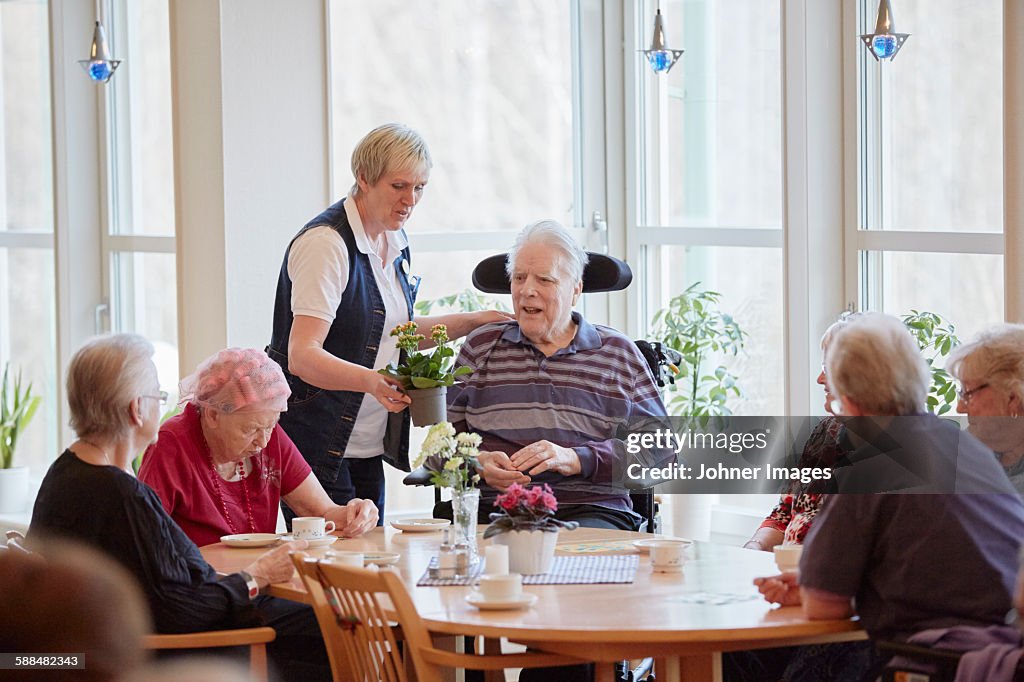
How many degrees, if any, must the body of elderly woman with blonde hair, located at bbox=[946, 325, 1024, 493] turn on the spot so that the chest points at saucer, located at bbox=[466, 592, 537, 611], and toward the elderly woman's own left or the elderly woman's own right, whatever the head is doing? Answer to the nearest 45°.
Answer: approximately 45° to the elderly woman's own left

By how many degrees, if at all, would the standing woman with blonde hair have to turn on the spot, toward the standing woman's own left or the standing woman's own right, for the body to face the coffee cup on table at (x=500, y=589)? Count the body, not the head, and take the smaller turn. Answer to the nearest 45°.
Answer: approximately 45° to the standing woman's own right

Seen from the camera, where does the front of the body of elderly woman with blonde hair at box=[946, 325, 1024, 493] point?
to the viewer's left

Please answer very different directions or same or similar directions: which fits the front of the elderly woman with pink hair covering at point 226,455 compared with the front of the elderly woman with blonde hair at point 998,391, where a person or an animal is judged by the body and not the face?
very different directions

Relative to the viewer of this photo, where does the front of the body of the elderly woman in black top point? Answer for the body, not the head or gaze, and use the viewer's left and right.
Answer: facing away from the viewer and to the right of the viewer

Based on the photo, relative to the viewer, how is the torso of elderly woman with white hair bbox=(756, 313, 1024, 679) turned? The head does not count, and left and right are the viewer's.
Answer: facing away from the viewer and to the left of the viewer

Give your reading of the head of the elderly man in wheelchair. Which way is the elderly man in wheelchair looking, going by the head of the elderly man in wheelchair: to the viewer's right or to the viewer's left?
to the viewer's left

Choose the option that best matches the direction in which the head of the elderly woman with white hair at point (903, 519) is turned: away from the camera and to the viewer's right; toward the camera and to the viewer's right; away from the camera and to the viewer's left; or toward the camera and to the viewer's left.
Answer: away from the camera and to the viewer's left

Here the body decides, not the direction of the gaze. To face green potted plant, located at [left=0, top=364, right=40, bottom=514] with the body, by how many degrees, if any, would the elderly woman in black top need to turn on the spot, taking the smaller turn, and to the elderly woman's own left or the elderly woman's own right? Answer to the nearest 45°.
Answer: approximately 45° to the elderly woman's own left

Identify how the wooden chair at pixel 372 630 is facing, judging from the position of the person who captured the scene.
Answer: facing away from the viewer and to the right of the viewer

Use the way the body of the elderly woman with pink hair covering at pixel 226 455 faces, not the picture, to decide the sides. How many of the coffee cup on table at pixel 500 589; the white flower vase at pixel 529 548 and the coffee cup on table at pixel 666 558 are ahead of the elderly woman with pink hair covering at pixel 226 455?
3

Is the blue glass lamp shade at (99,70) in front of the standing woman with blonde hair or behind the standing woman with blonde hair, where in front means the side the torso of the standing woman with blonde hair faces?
behind
